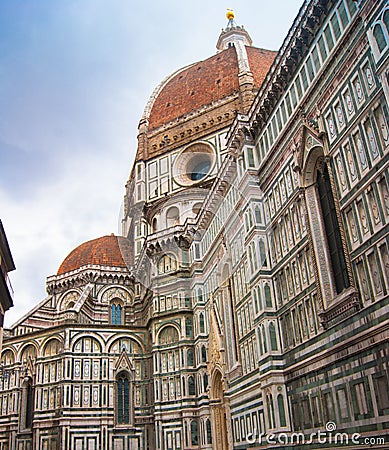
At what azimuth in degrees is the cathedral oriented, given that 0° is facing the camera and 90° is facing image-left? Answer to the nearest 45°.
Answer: approximately 0°
